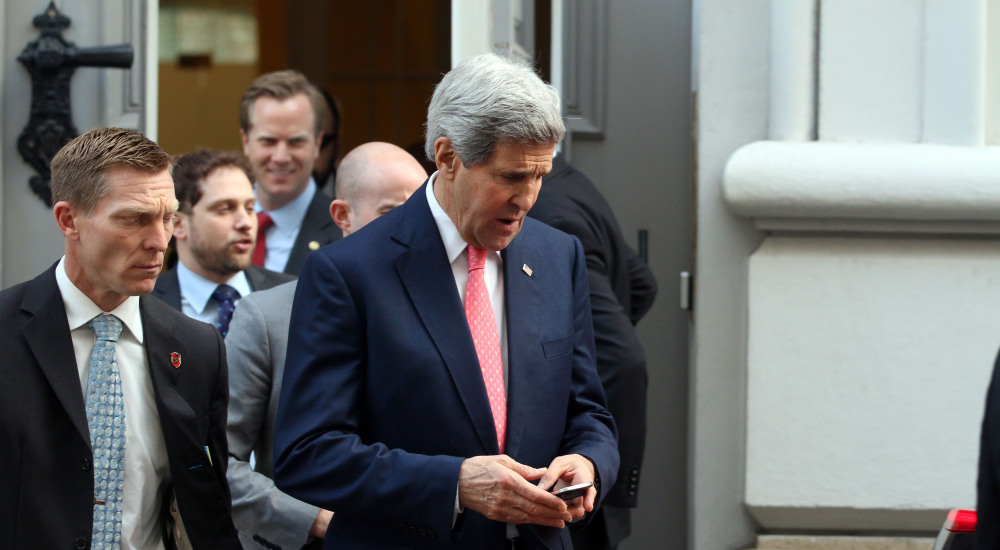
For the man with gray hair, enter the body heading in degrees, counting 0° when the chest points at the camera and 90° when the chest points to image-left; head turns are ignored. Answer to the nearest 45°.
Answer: approximately 315°

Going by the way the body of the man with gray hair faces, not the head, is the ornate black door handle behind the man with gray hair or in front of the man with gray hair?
behind

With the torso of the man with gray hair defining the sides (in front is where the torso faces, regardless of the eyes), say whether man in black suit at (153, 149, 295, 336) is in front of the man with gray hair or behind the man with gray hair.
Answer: behind

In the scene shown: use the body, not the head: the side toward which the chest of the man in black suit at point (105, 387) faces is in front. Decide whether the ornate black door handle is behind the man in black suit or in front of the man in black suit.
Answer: behind

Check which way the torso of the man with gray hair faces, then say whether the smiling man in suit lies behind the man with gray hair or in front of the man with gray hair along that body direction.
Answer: behind

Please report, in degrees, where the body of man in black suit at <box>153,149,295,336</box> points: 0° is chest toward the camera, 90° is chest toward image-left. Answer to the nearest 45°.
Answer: approximately 315°

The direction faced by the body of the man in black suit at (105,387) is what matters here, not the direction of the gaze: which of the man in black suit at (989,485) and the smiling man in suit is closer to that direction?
the man in black suit

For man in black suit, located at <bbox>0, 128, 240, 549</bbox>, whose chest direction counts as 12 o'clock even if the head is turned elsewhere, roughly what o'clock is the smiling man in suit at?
The smiling man in suit is roughly at 8 o'clock from the man in black suit.

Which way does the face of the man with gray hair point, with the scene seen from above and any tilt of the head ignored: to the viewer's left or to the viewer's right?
to the viewer's right
